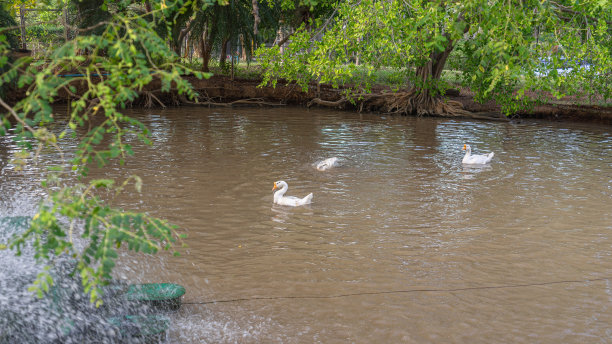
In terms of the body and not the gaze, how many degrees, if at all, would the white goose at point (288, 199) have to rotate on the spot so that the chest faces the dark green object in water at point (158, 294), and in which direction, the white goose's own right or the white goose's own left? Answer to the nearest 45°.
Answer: approximately 90° to the white goose's own left

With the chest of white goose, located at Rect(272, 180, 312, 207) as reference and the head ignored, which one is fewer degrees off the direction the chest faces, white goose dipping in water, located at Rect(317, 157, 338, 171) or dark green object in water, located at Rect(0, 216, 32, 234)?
the dark green object in water

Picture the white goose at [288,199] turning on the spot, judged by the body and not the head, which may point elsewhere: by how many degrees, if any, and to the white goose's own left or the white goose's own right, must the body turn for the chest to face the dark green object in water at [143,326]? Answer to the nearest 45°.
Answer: approximately 90° to the white goose's own left

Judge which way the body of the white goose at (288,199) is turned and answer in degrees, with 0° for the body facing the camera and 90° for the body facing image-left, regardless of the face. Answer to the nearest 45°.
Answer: approximately 90°

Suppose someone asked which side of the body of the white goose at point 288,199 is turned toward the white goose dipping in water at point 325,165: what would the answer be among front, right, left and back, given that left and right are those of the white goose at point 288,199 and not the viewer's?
right

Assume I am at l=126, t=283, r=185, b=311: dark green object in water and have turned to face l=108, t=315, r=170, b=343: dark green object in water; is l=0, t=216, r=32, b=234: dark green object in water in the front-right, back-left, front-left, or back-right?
back-right

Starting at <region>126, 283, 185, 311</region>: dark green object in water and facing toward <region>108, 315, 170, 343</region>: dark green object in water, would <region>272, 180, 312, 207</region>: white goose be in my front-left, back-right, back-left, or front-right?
back-left

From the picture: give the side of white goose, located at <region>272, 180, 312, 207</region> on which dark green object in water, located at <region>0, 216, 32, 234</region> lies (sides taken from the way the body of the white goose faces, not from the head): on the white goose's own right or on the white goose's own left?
on the white goose's own left

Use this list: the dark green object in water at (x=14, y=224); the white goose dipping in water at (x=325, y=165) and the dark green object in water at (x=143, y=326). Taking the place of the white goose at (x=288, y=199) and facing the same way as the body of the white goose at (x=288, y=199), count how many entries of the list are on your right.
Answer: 1
